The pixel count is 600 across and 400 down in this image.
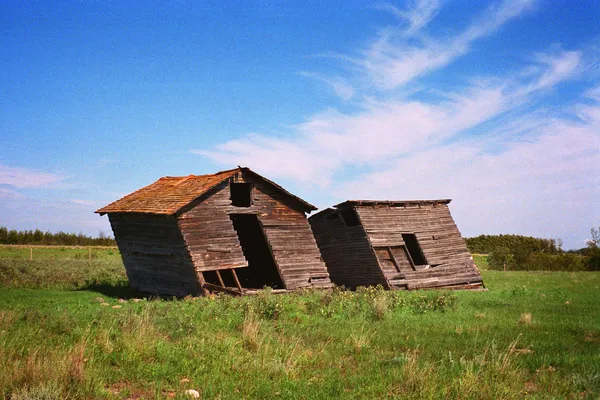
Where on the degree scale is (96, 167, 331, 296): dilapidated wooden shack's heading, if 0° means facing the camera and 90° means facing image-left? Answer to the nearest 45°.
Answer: approximately 315°

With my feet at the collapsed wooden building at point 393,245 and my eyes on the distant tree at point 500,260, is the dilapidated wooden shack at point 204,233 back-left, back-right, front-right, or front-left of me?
back-left

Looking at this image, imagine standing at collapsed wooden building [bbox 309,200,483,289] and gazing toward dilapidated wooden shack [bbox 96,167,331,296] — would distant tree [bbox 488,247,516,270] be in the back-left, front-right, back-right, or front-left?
back-right

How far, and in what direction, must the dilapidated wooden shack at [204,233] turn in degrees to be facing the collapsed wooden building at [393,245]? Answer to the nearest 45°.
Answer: approximately 45° to its left

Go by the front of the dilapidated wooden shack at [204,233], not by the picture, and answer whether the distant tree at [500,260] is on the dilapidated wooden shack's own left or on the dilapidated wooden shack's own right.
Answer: on the dilapidated wooden shack's own left
